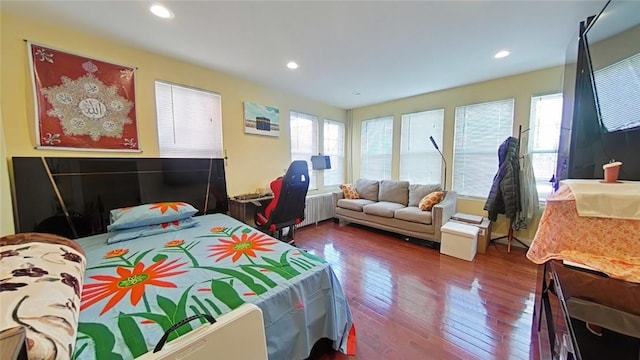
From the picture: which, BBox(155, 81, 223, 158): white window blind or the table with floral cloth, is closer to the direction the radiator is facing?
the table with floral cloth

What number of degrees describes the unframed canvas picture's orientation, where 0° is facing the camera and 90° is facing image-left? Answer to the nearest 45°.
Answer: approximately 315°

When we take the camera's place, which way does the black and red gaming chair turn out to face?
facing away from the viewer and to the left of the viewer

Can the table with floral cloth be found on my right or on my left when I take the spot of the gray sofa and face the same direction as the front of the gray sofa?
on my left

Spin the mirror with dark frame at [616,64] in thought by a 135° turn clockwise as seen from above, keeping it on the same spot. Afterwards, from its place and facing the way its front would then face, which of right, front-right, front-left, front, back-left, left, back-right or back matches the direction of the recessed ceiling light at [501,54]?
front-left

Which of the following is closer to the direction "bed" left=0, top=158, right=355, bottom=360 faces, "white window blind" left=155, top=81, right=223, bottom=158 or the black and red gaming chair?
the black and red gaming chair

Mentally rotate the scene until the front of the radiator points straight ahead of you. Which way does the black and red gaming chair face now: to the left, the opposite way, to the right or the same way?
the opposite way

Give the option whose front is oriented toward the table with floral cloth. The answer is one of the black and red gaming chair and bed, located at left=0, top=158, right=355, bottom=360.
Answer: the bed

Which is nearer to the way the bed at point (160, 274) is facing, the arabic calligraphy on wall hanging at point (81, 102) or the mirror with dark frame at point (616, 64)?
the mirror with dark frame

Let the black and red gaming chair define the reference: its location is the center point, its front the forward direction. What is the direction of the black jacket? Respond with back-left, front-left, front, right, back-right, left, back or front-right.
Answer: back-right

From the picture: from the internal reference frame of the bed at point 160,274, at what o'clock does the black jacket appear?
The black jacket is roughly at 11 o'clock from the bed.

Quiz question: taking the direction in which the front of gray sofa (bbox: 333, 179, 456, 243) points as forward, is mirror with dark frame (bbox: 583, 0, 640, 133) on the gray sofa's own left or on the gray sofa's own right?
on the gray sofa's own left
